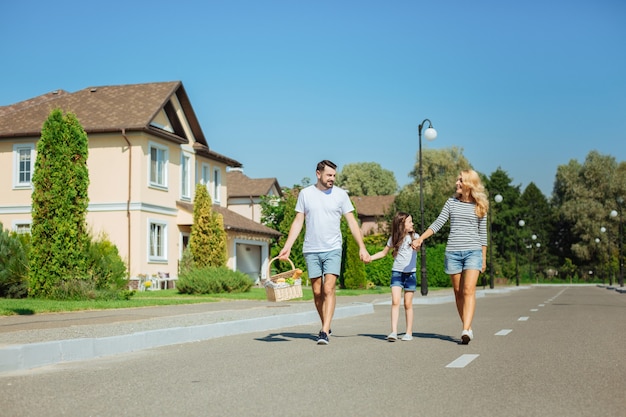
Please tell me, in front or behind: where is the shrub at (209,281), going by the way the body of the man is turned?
behind

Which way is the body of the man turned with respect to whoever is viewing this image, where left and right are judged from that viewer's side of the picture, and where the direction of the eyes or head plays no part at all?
facing the viewer

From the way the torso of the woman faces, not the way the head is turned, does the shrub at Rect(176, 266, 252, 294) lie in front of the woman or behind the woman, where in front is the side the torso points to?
behind

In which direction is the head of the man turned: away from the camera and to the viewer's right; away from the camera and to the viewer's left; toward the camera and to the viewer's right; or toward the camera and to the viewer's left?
toward the camera and to the viewer's right

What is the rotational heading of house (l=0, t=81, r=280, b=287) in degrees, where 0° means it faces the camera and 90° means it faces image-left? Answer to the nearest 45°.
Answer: approximately 315°

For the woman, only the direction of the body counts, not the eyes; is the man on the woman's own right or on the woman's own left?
on the woman's own right

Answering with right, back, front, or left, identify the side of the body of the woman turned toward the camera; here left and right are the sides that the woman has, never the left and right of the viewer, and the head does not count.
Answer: front

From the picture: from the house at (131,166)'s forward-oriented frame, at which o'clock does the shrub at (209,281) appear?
The shrub is roughly at 1 o'clock from the house.

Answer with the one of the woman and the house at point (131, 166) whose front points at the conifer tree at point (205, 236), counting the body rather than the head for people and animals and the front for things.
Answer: the house

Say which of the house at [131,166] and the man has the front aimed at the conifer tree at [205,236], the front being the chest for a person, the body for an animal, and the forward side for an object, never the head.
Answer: the house

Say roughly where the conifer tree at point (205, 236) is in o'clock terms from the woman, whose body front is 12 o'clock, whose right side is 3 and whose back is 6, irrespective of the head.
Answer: The conifer tree is roughly at 5 o'clock from the woman.

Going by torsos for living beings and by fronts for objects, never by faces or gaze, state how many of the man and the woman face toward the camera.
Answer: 2

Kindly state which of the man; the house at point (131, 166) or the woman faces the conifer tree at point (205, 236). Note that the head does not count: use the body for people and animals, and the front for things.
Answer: the house

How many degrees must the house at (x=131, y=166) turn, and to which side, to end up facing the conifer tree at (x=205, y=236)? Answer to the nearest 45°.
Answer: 0° — it already faces it
